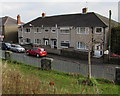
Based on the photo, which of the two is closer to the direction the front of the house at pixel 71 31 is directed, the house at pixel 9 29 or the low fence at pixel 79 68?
the low fence

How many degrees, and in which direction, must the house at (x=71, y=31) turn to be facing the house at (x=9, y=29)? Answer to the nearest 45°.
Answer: approximately 90° to its right

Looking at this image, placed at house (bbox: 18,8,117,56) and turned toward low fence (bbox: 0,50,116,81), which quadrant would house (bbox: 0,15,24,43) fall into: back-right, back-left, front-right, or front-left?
back-right

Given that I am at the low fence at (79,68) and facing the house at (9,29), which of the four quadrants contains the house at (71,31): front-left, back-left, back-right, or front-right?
front-right
